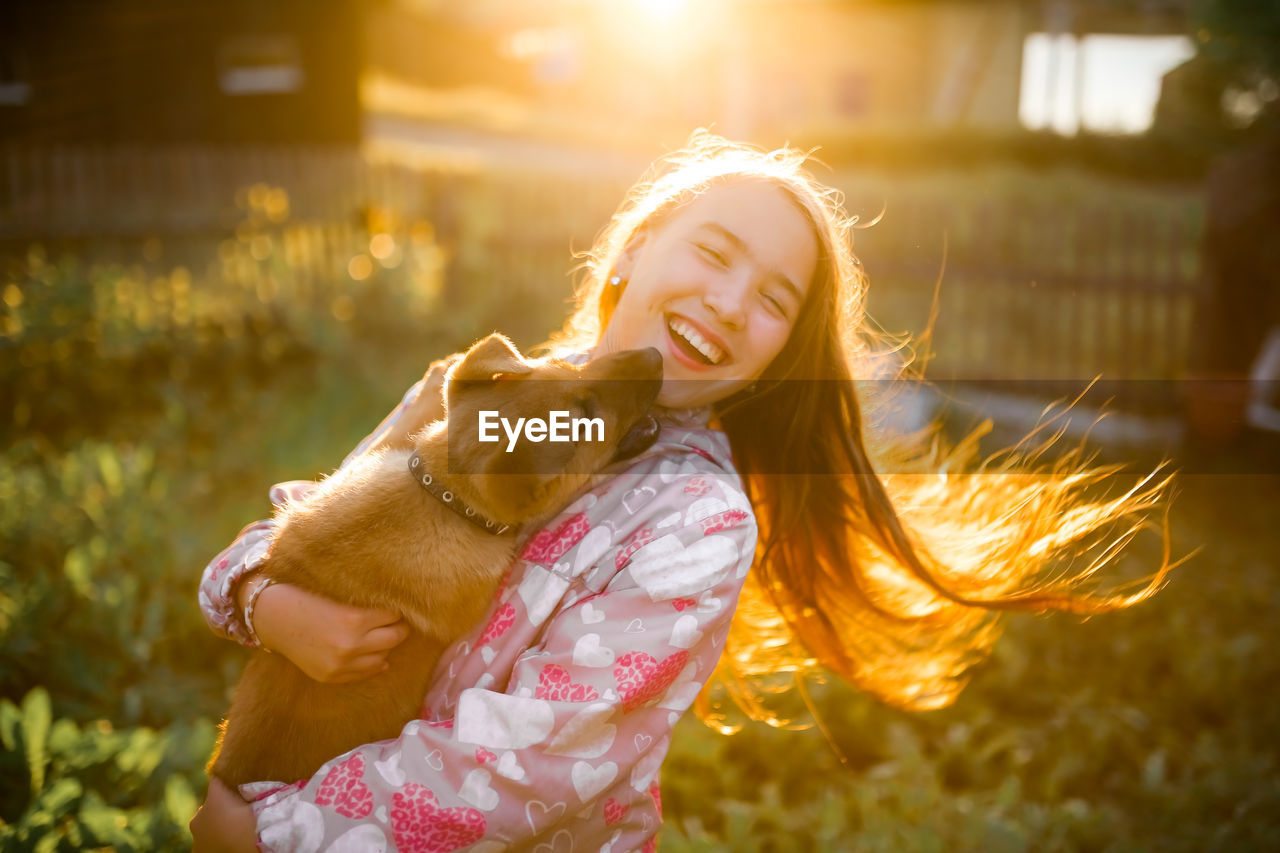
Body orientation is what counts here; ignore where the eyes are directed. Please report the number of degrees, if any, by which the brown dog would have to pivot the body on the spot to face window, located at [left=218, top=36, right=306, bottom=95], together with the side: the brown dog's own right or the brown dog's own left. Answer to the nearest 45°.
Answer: approximately 90° to the brown dog's own left

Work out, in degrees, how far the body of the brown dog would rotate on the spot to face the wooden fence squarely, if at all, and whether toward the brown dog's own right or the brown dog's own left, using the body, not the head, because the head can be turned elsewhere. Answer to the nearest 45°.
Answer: approximately 90° to the brown dog's own left

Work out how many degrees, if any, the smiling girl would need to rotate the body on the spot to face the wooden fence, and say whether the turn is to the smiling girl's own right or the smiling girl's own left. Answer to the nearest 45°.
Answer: approximately 135° to the smiling girl's own right

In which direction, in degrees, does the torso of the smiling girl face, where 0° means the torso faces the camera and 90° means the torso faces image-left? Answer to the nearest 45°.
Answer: approximately 45°

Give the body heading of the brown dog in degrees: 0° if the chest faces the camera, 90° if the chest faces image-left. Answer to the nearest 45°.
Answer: approximately 270°
